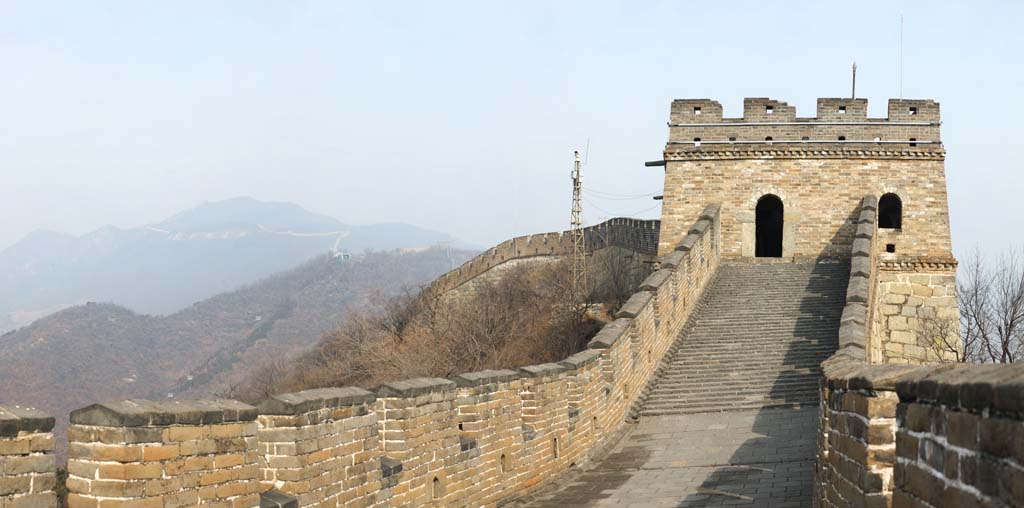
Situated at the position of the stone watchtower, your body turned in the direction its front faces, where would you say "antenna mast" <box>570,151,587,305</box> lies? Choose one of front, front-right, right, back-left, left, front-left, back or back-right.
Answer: back-right

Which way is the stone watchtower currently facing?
toward the camera
